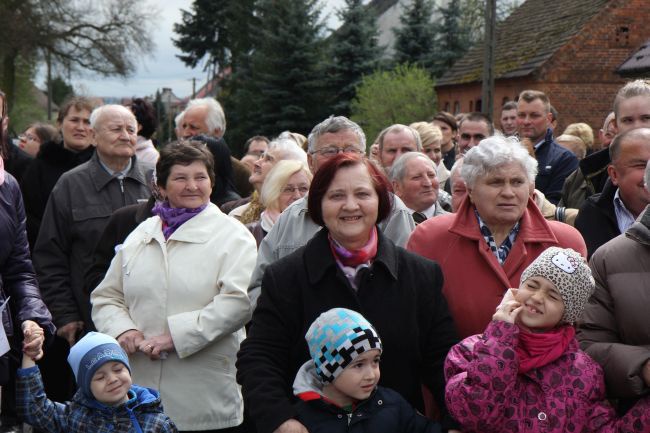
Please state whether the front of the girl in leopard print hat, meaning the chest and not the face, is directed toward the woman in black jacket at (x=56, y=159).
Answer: no

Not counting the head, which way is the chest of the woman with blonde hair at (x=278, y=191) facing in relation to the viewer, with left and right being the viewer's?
facing the viewer and to the right of the viewer

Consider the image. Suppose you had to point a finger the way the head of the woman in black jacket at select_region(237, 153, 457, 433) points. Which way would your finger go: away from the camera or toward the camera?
toward the camera

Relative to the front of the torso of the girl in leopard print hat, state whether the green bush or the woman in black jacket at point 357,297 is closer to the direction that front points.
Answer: the woman in black jacket

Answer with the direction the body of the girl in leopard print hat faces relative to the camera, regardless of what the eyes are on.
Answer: toward the camera

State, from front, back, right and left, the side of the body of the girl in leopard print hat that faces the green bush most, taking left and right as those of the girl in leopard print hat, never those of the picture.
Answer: back

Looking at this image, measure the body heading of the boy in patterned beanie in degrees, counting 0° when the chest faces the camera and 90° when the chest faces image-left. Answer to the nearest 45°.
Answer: approximately 315°

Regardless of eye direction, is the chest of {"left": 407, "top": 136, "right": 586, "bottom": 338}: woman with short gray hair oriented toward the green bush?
no

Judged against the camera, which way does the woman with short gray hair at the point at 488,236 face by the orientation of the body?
toward the camera

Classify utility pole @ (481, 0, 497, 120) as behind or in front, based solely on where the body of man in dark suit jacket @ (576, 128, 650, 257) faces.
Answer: behind

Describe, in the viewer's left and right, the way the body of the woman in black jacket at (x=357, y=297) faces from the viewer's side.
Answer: facing the viewer

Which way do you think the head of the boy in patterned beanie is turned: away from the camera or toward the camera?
toward the camera

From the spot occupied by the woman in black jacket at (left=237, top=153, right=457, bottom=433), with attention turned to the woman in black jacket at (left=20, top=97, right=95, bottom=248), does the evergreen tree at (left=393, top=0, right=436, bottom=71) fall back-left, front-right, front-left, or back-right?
front-right

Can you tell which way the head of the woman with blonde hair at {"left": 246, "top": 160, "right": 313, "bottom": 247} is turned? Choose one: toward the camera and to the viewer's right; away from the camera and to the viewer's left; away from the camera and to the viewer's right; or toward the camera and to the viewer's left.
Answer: toward the camera and to the viewer's right

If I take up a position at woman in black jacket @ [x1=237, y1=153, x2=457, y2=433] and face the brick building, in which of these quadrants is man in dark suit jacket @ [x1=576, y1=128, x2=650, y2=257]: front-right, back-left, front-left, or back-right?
front-right
